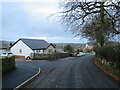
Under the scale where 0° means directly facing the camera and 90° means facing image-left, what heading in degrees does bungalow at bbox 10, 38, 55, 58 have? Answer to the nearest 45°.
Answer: approximately 315°
